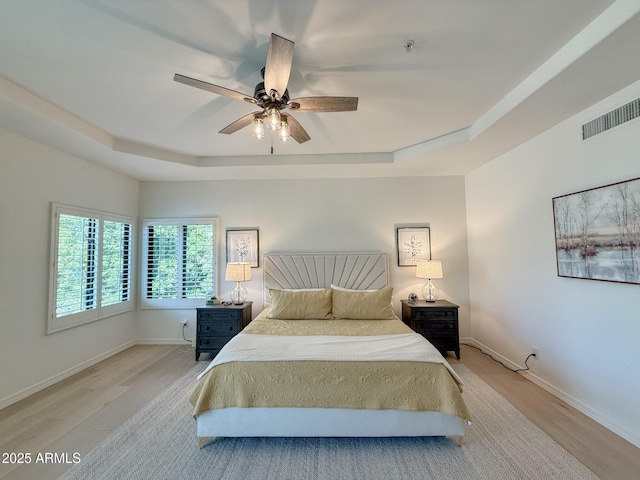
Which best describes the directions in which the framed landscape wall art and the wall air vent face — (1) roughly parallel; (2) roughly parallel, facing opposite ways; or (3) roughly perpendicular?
roughly parallel

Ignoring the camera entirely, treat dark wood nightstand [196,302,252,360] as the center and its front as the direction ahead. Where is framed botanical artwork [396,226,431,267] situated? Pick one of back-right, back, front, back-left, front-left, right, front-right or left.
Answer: left

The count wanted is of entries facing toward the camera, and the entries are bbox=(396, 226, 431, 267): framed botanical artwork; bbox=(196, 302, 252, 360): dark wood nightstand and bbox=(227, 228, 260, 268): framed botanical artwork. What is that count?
3

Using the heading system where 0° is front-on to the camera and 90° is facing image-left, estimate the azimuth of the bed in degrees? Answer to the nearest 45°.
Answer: approximately 0°

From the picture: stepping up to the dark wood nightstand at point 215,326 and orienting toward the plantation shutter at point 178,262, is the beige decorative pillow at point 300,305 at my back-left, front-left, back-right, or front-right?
back-right

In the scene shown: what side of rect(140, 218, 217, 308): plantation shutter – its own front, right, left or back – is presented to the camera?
front

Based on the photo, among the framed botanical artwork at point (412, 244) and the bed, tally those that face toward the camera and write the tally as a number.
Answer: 2

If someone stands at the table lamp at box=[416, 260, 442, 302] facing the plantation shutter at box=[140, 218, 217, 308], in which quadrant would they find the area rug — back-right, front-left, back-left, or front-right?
front-left

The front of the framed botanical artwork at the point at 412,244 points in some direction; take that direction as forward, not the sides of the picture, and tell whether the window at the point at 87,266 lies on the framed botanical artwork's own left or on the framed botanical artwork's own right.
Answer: on the framed botanical artwork's own right

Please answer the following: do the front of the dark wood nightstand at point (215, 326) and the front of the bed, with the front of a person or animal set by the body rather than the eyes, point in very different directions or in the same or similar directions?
same or similar directions

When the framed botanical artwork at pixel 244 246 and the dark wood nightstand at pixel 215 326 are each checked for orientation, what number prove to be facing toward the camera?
2

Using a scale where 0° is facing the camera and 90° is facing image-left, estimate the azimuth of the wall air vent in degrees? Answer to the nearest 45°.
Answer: approximately 45°

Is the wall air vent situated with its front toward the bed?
yes

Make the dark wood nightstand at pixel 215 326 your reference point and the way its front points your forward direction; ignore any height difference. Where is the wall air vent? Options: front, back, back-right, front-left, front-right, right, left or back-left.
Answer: front-left

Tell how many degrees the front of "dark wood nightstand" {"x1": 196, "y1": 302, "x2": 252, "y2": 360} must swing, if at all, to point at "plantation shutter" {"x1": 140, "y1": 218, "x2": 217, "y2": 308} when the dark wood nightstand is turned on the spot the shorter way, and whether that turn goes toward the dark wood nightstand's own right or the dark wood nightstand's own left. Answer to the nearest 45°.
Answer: approximately 135° to the dark wood nightstand's own right

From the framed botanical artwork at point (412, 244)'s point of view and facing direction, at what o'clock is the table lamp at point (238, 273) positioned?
The table lamp is roughly at 2 o'clock from the framed botanical artwork.

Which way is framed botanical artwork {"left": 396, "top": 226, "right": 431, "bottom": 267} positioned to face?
toward the camera

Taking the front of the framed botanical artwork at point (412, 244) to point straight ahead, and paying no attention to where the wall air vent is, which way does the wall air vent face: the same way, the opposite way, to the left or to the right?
to the right

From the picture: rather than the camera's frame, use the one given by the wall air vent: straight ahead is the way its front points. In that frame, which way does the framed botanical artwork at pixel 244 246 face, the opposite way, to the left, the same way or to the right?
to the left

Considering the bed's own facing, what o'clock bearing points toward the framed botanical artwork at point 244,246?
The framed botanical artwork is roughly at 5 o'clock from the bed.

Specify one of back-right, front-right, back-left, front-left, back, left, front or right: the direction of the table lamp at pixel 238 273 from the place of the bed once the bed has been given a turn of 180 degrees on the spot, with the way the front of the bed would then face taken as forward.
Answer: front-left
